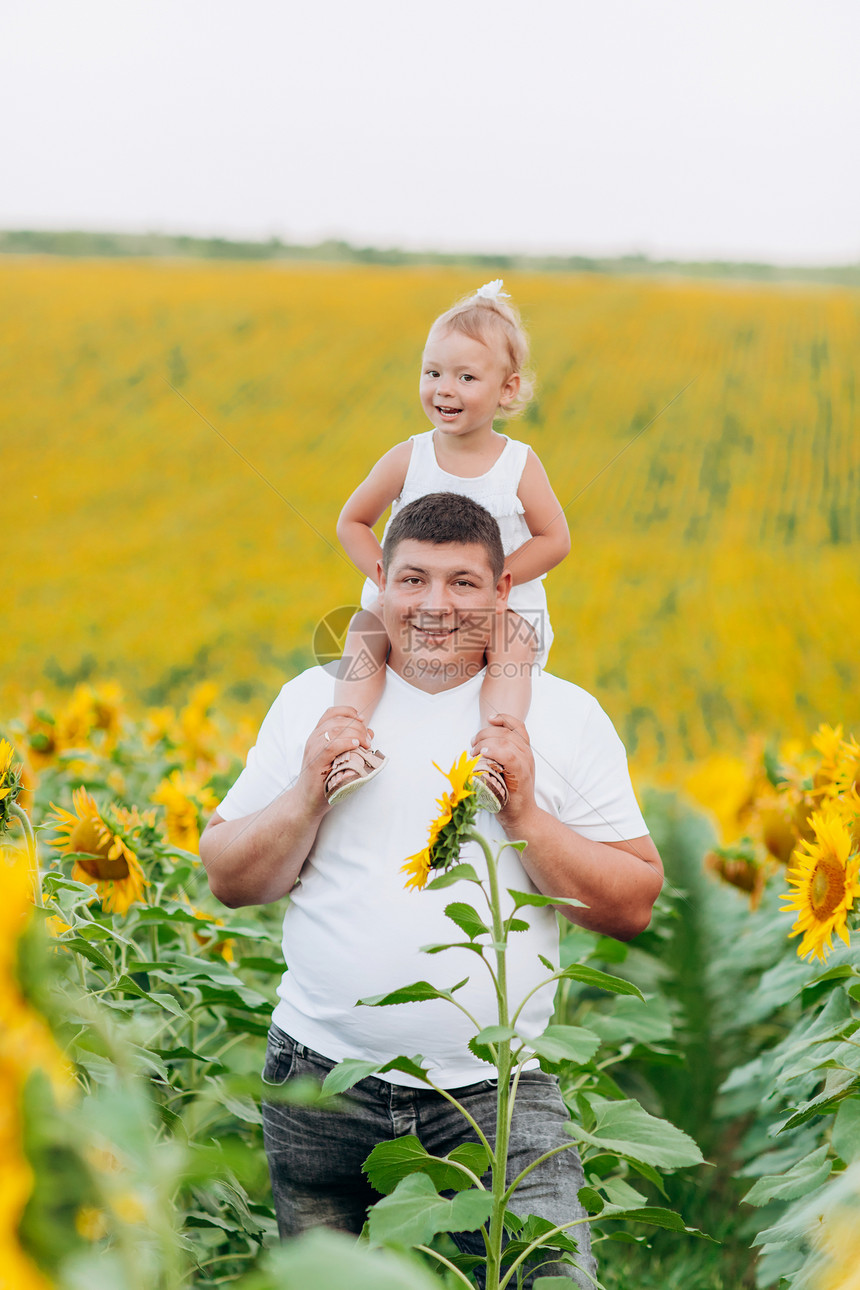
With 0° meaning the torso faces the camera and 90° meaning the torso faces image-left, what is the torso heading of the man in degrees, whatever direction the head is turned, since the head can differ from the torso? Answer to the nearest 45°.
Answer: approximately 0°
